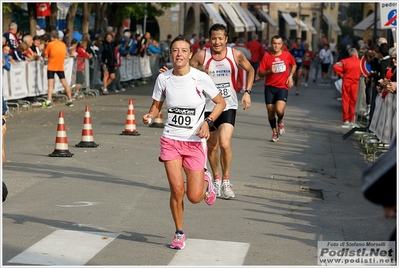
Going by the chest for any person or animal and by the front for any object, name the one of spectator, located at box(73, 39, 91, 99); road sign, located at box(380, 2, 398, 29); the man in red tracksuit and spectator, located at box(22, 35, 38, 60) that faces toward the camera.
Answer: the road sign

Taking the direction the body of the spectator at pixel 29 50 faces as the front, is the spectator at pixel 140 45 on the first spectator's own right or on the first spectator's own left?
on the first spectator's own left

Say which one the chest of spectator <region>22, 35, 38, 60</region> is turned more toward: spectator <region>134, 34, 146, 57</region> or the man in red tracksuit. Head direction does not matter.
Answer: the man in red tracksuit

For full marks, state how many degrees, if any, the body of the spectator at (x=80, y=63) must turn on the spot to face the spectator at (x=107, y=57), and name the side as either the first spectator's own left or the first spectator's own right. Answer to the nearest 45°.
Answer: approximately 45° to the first spectator's own left
